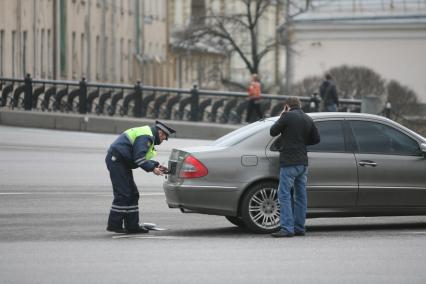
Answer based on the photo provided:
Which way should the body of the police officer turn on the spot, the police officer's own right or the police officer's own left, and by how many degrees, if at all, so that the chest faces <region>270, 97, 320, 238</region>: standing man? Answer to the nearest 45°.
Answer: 0° — they already face them

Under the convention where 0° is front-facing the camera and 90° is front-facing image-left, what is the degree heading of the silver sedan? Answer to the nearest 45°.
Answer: approximately 270°

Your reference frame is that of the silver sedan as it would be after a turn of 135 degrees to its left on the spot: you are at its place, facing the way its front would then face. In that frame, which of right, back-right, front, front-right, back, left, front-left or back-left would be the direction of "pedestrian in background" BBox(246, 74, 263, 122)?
front-right

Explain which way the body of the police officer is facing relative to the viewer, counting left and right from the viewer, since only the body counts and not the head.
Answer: facing to the right of the viewer

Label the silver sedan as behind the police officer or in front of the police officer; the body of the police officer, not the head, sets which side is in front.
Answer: in front

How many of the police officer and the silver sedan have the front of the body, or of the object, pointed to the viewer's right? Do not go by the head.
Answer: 2

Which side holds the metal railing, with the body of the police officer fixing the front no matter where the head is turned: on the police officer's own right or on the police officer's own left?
on the police officer's own left

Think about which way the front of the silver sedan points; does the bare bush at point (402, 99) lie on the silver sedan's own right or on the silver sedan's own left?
on the silver sedan's own left

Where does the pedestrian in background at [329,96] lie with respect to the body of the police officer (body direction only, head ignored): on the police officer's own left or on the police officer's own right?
on the police officer's own left

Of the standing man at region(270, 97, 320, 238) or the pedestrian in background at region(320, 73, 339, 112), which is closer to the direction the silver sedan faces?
the pedestrian in background

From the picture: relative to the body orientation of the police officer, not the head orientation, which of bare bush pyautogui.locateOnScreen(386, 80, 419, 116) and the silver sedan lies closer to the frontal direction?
the silver sedan
